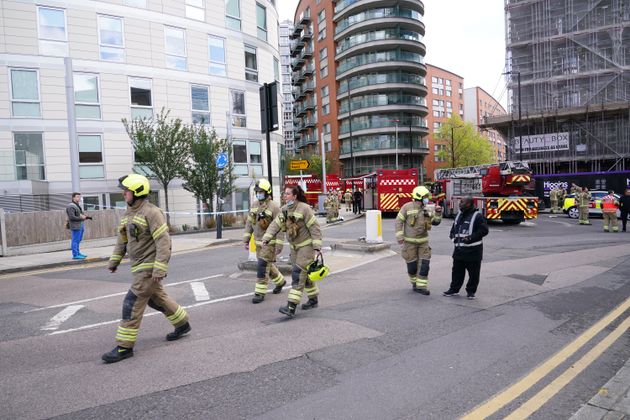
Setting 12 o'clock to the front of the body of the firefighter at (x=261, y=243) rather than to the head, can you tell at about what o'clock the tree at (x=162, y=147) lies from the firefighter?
The tree is roughly at 4 o'clock from the firefighter.

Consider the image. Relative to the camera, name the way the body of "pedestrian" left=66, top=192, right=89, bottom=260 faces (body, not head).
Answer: to the viewer's right

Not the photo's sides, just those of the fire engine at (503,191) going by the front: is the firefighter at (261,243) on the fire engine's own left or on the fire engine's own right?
on the fire engine's own left

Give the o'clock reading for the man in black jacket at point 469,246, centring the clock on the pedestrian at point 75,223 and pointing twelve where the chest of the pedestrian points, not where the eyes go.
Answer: The man in black jacket is roughly at 2 o'clock from the pedestrian.

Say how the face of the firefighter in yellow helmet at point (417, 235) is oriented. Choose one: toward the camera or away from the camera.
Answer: toward the camera

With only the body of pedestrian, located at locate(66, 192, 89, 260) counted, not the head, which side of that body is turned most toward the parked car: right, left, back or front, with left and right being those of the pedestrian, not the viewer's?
front

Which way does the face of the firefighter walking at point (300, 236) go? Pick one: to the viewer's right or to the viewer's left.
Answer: to the viewer's left

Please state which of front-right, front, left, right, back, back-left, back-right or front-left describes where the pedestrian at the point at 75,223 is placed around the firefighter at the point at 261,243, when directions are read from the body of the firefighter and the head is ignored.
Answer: right

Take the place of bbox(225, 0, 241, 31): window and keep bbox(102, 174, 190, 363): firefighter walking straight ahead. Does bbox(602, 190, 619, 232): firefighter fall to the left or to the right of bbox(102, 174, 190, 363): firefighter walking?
left

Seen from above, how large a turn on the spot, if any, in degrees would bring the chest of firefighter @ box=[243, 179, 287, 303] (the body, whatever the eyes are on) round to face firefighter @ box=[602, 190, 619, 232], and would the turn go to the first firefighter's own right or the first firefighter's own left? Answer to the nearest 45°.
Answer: approximately 180°

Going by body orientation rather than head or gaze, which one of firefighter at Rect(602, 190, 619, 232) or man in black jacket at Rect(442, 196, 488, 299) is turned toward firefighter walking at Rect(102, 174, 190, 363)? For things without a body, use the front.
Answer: the man in black jacket
